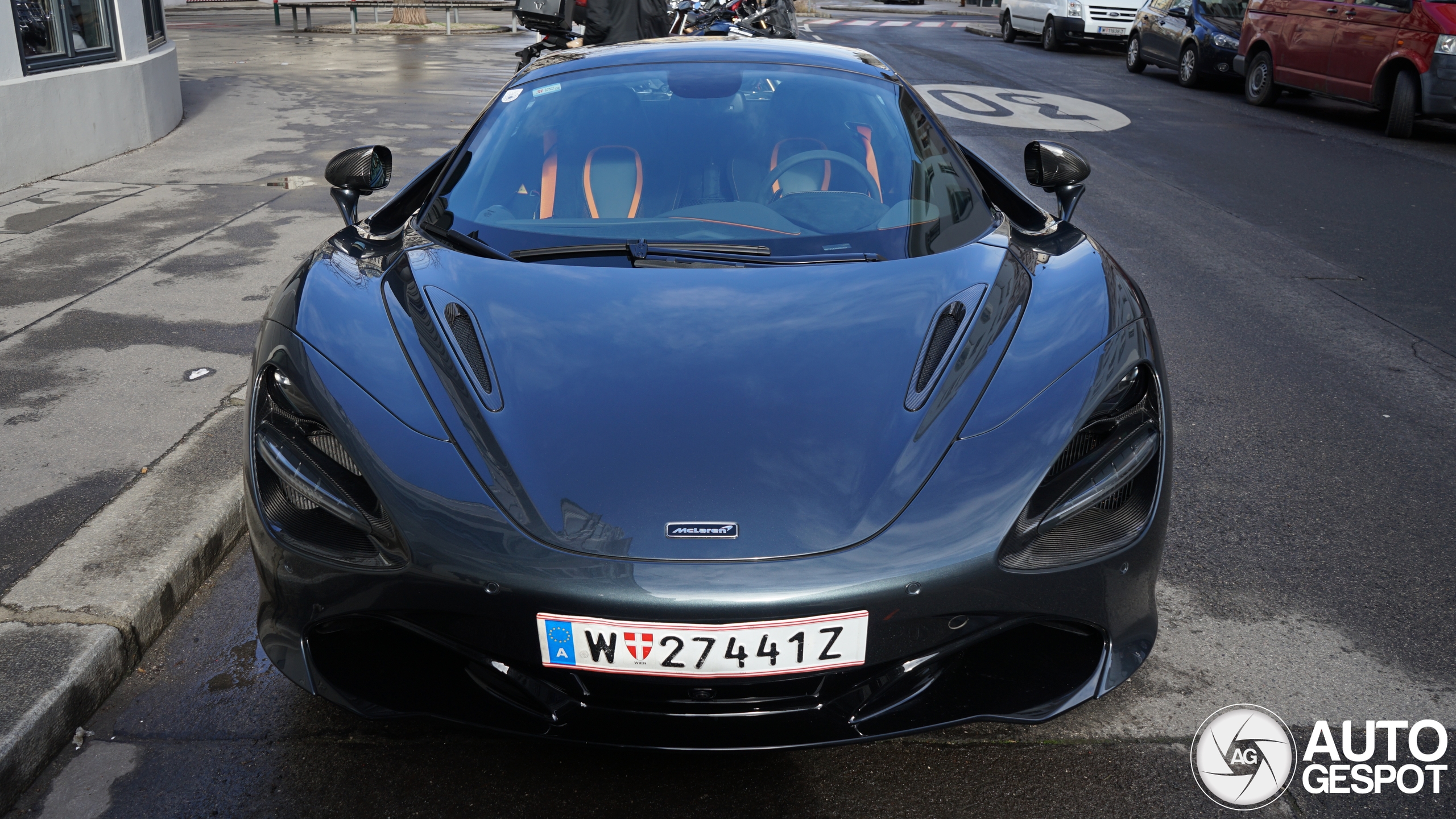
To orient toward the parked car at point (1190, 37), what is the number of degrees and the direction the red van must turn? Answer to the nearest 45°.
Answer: approximately 180°

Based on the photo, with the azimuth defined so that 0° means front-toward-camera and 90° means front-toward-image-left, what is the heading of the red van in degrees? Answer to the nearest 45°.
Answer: approximately 315°

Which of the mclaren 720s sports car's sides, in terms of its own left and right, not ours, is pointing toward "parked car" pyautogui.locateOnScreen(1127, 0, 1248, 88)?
back

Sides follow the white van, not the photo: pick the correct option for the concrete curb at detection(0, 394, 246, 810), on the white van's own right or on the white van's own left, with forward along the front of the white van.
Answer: on the white van's own right

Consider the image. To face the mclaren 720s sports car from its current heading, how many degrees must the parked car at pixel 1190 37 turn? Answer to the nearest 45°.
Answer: approximately 45° to its right

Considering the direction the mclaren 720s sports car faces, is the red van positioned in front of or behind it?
behind

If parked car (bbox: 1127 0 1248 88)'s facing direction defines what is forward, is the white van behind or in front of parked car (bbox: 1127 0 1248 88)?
behind

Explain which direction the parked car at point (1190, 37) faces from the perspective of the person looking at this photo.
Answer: facing the viewer and to the right of the viewer

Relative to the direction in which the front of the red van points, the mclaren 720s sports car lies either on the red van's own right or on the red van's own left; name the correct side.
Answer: on the red van's own right

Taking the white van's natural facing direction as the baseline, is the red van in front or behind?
in front

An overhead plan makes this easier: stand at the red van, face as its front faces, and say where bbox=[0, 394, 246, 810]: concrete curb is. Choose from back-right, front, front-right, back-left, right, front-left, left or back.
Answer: front-right
